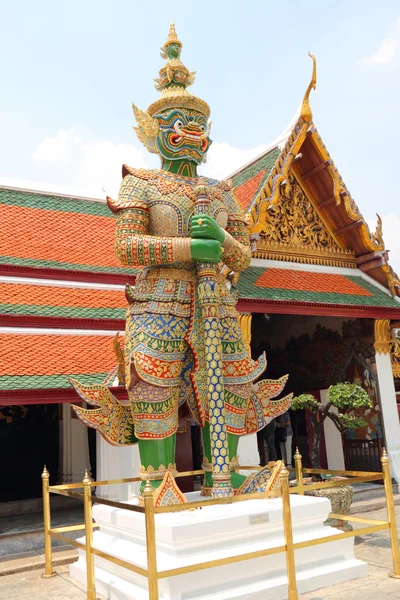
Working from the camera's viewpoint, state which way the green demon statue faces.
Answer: facing the viewer and to the right of the viewer
